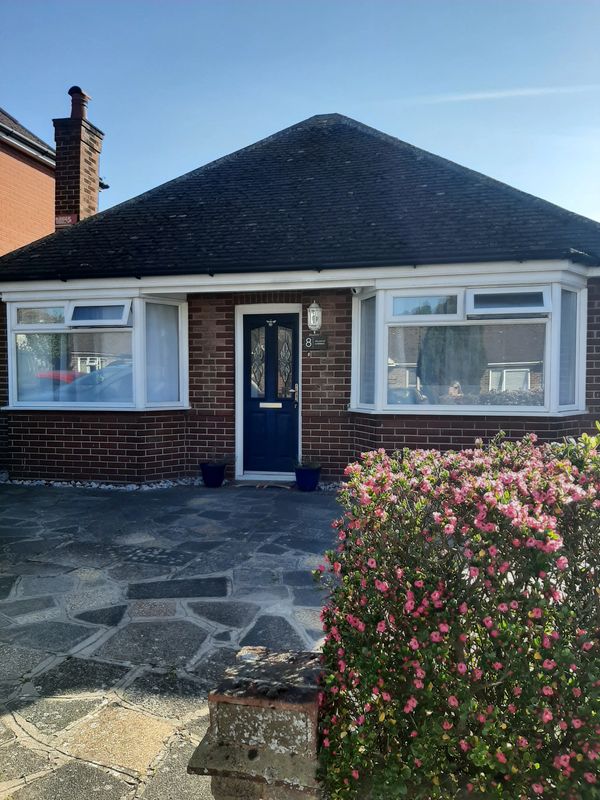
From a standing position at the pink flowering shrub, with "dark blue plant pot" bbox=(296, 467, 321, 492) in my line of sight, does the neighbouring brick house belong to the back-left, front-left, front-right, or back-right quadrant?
front-left

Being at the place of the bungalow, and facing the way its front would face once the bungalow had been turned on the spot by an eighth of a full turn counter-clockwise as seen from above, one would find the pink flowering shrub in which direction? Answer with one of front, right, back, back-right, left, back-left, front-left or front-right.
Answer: front-right

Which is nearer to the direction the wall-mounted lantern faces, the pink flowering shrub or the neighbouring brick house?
the pink flowering shrub

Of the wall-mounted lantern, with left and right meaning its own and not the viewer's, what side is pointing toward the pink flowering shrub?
front

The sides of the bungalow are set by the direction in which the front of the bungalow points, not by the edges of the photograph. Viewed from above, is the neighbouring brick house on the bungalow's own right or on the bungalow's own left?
on the bungalow's own right

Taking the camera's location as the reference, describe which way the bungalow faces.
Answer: facing the viewer

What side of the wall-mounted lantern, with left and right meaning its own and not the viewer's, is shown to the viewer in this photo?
front
